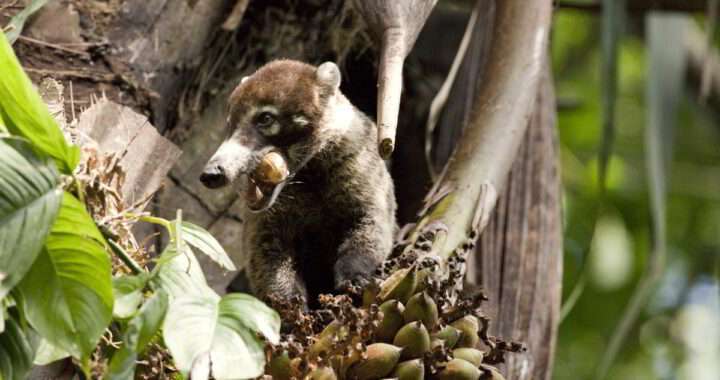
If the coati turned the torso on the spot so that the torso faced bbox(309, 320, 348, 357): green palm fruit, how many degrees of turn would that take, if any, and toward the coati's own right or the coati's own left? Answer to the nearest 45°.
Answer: approximately 45° to the coati's own left

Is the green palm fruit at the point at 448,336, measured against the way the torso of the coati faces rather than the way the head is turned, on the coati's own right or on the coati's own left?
on the coati's own left

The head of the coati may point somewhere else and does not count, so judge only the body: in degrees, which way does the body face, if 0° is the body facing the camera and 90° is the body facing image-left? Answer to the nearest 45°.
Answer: approximately 45°

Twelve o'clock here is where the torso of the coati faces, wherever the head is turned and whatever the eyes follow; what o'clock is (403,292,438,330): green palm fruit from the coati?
The green palm fruit is roughly at 10 o'clock from the coati.

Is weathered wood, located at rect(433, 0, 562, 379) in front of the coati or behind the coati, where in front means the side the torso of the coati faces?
behind

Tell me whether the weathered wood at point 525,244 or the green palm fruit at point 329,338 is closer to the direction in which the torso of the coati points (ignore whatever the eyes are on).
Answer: the green palm fruit

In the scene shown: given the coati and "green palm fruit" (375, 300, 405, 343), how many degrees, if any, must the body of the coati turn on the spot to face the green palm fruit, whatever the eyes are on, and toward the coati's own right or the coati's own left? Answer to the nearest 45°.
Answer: approximately 45° to the coati's own left

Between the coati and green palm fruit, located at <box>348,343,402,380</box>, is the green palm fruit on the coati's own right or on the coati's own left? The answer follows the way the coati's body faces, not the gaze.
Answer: on the coati's own left
